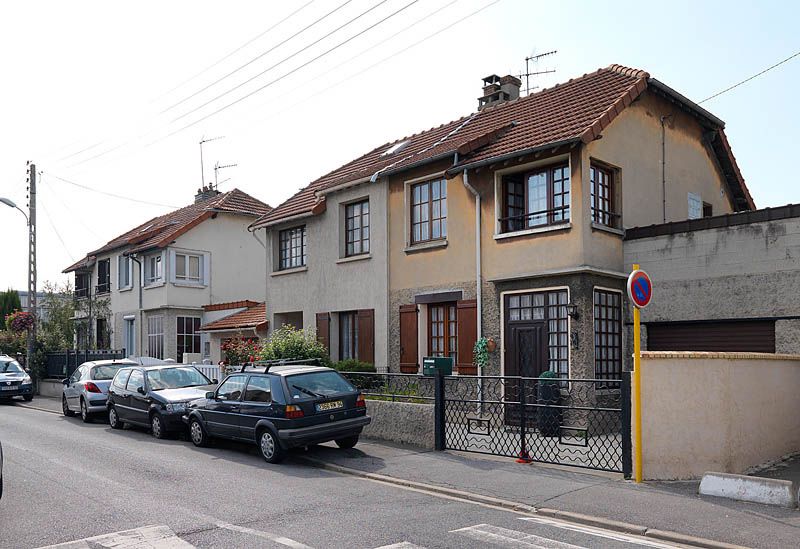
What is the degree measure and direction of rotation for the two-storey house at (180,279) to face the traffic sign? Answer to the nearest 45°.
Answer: approximately 45° to its left

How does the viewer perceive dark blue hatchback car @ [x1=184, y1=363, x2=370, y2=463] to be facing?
facing away from the viewer and to the left of the viewer

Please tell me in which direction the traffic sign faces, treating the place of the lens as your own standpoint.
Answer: facing the viewer and to the right of the viewer

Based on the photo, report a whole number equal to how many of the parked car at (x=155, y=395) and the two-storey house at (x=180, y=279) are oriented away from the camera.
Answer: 0

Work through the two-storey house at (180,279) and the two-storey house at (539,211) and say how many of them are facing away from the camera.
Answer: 0

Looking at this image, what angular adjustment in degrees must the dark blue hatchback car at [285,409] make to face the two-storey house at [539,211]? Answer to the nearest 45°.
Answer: approximately 90° to its right

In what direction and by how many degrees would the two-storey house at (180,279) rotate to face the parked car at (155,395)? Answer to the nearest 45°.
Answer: approximately 45° to its left
